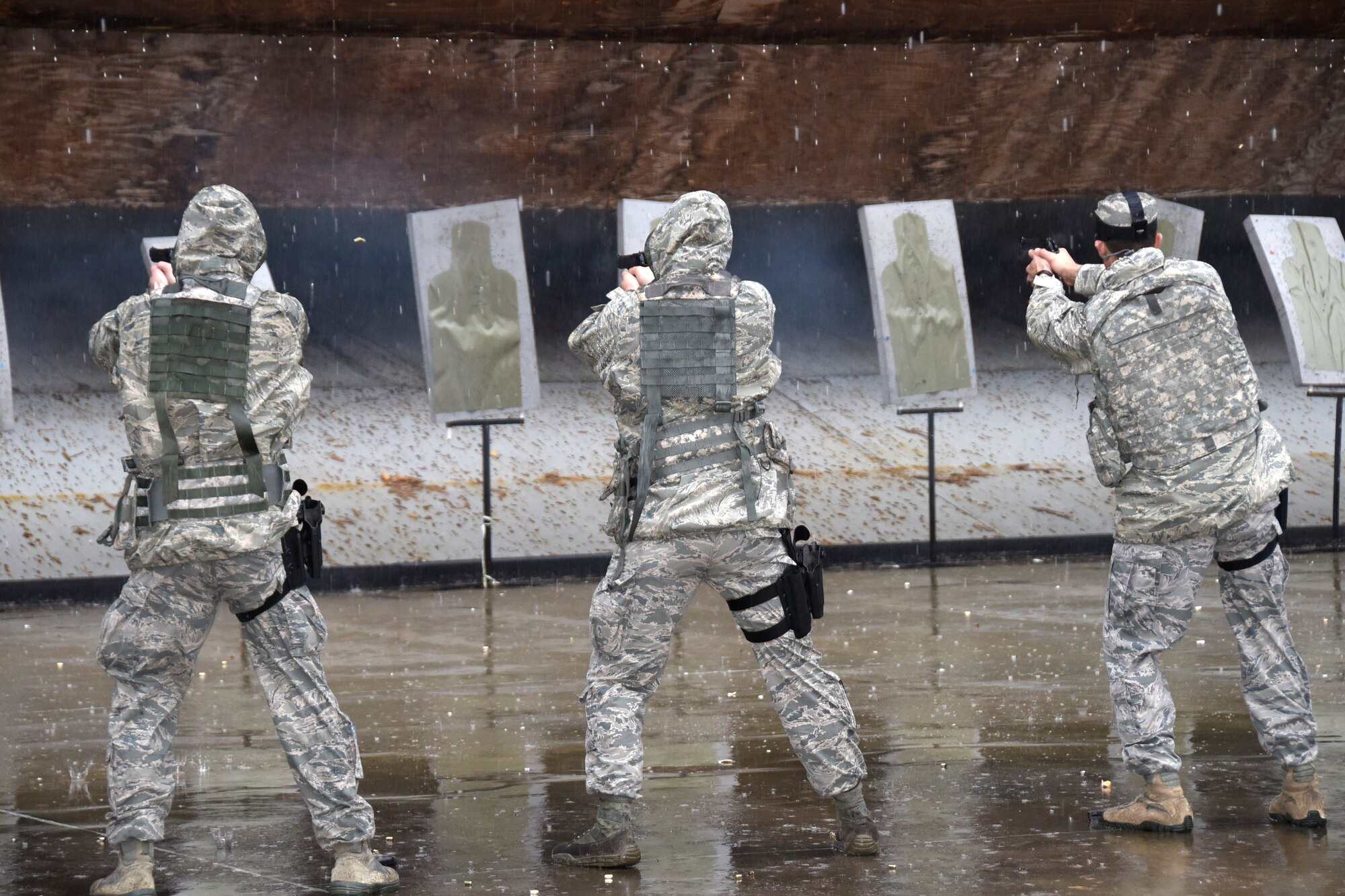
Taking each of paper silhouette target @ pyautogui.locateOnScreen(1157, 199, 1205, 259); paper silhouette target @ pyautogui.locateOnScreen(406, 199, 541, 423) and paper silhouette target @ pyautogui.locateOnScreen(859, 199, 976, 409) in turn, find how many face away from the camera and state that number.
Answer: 0

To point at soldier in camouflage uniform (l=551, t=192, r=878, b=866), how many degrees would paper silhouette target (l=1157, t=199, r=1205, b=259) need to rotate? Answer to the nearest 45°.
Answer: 0° — it already faces them

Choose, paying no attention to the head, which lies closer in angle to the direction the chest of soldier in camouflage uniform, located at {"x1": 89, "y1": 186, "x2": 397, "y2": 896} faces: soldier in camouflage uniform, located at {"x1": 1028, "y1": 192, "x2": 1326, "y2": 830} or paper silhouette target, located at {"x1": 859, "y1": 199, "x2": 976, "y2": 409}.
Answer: the paper silhouette target

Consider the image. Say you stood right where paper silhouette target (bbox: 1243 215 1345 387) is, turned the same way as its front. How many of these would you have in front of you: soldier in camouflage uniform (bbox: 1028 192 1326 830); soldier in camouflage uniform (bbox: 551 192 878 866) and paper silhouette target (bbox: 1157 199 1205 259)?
2

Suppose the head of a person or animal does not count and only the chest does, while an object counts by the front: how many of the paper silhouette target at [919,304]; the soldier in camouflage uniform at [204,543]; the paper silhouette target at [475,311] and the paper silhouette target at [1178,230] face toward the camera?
3

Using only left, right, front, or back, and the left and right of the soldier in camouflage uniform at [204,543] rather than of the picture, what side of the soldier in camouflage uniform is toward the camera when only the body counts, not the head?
back

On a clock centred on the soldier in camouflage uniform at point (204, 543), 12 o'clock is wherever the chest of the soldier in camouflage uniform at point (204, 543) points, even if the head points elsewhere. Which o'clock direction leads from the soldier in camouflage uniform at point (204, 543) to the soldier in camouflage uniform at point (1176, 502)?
the soldier in camouflage uniform at point (1176, 502) is roughly at 3 o'clock from the soldier in camouflage uniform at point (204, 543).

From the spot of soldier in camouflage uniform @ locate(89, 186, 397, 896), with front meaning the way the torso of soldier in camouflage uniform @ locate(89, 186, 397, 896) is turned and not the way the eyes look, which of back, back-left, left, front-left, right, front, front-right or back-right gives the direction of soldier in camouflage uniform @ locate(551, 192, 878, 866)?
right

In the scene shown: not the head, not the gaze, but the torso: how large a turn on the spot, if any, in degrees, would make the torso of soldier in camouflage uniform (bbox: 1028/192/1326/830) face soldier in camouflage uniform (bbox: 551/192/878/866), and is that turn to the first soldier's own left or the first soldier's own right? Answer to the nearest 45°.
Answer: approximately 90° to the first soldier's own left

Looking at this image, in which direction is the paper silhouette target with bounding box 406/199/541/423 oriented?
toward the camera

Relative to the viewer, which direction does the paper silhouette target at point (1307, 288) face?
toward the camera

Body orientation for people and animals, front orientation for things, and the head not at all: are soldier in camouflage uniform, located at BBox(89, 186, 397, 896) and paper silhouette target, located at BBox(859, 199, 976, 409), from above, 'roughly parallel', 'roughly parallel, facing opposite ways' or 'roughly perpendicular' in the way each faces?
roughly parallel, facing opposite ways

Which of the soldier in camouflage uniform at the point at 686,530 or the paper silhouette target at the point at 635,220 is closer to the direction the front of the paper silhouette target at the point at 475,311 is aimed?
the soldier in camouflage uniform

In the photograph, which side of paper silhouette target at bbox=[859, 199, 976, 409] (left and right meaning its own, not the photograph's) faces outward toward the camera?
front

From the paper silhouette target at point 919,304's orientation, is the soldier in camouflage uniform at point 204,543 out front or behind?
out front

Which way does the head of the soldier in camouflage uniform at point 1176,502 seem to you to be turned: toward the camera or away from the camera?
away from the camera

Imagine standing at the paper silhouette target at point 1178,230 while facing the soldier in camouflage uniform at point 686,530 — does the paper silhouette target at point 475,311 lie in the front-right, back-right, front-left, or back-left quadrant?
front-right

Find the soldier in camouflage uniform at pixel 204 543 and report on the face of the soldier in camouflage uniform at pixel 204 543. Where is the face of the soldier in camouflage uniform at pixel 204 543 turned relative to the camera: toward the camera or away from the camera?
away from the camera
